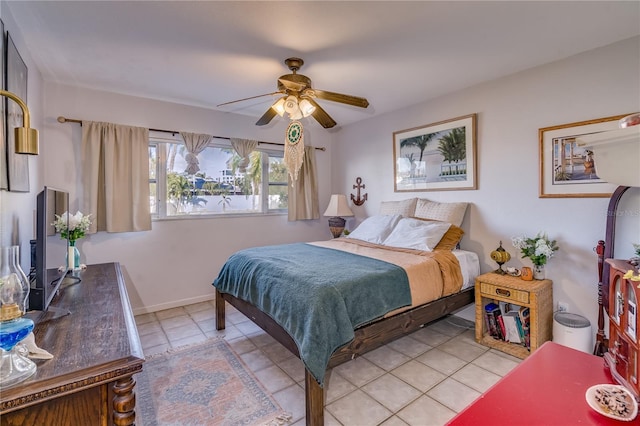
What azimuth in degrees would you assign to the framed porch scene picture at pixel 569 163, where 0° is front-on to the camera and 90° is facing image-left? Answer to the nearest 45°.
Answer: approximately 45°

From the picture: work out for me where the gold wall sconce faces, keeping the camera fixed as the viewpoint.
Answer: facing to the right of the viewer

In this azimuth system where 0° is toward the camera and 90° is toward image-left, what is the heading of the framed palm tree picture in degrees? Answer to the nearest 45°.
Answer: approximately 45°

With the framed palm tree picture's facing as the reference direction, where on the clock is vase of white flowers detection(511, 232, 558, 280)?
The vase of white flowers is roughly at 9 o'clock from the framed palm tree picture.

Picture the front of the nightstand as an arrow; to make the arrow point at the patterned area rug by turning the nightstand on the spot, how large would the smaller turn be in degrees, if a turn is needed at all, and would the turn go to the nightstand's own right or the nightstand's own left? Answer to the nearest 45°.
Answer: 0° — it already faces it

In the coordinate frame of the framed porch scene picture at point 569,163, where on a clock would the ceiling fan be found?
The ceiling fan is roughly at 12 o'clock from the framed porch scene picture.
